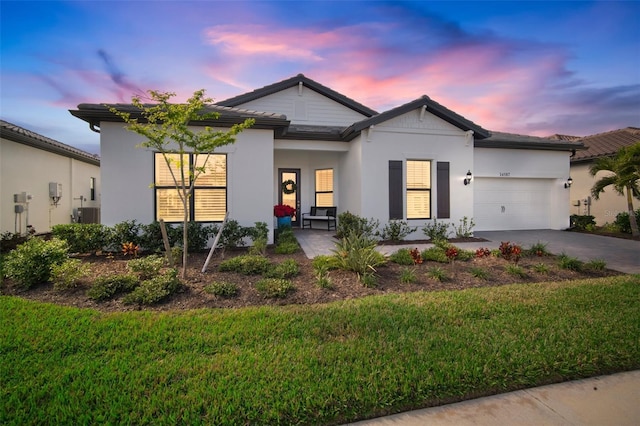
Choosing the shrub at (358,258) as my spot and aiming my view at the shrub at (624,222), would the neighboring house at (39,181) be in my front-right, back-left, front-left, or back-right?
back-left

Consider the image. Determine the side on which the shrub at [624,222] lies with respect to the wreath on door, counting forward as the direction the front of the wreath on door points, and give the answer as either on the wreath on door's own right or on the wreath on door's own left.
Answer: on the wreath on door's own left

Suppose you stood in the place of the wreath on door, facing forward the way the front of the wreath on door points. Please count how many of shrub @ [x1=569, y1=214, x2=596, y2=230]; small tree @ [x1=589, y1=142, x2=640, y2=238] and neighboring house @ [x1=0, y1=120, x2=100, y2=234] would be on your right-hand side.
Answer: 1

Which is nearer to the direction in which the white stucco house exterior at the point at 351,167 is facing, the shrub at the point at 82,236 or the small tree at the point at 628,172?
the shrub

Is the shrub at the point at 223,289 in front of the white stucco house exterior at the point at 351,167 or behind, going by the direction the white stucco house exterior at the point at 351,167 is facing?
in front

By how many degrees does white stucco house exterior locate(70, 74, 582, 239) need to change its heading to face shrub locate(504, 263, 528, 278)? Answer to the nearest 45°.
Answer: approximately 45° to its left

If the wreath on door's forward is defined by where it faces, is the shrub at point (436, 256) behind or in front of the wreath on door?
in front
